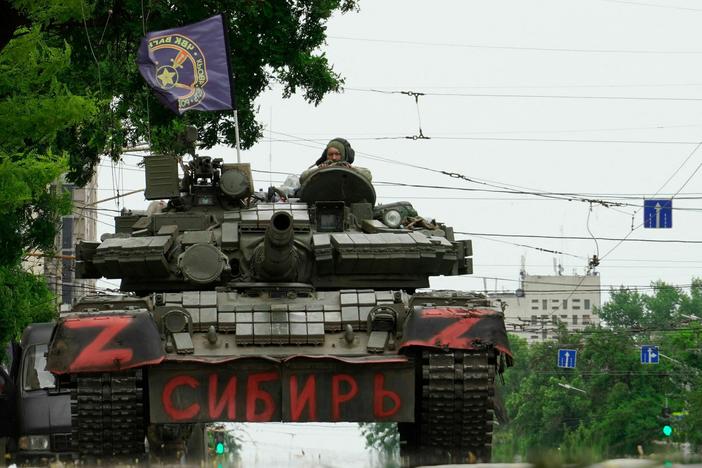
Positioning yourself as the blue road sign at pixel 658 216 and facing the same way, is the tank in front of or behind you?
in front

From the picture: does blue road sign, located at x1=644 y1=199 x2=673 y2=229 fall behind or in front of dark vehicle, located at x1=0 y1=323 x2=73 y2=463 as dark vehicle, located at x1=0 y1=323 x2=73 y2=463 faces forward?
behind

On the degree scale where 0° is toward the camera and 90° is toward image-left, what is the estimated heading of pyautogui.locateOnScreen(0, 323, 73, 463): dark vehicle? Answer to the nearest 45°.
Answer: approximately 0°

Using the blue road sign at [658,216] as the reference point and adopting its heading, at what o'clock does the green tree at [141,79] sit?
The green tree is roughly at 1 o'clock from the blue road sign.

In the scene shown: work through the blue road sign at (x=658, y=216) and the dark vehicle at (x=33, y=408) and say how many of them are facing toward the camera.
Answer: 2

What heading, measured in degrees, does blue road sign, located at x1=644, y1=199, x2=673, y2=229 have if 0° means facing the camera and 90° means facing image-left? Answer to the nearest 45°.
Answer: approximately 0°

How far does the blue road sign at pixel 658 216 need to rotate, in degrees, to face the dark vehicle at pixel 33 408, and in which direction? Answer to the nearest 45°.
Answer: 0° — it already faces it

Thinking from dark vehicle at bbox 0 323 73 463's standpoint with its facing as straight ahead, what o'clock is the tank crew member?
The tank crew member is roughly at 10 o'clock from the dark vehicle.
